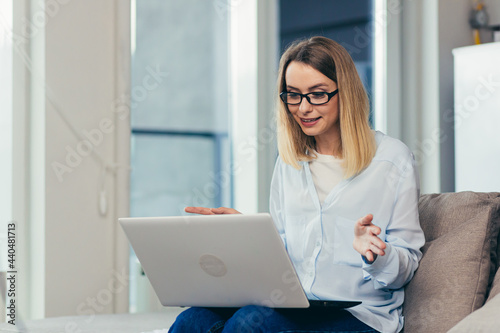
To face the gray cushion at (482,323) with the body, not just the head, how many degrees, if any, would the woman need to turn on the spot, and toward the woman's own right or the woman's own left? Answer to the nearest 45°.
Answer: approximately 90° to the woman's own left

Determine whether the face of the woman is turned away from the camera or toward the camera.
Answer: toward the camera

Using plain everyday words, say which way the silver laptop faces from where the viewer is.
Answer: facing away from the viewer and to the right of the viewer

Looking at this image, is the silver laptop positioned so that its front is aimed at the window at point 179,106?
no

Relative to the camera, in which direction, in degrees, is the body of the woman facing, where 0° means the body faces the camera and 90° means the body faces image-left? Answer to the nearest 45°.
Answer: approximately 45°
